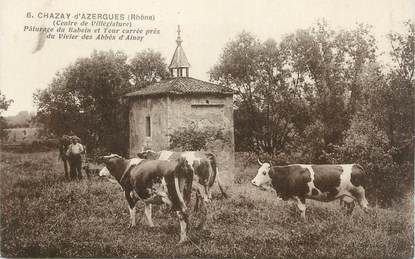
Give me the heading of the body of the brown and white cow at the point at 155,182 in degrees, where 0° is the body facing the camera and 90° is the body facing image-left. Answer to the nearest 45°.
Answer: approximately 135°

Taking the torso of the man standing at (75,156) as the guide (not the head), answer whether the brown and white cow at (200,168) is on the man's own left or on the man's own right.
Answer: on the man's own left

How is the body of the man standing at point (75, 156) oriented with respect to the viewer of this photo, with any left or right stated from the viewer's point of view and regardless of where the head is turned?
facing the viewer

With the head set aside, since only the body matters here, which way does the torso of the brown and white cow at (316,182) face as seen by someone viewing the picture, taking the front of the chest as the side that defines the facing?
to the viewer's left

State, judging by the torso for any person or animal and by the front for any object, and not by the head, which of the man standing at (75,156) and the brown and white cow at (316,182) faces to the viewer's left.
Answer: the brown and white cow
